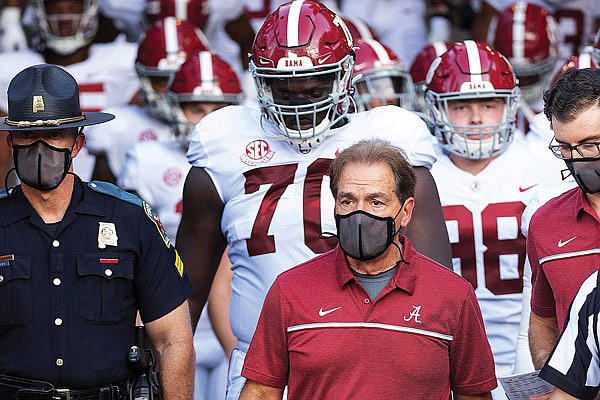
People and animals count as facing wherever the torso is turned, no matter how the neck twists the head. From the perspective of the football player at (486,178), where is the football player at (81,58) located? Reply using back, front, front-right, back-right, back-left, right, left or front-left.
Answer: back-right

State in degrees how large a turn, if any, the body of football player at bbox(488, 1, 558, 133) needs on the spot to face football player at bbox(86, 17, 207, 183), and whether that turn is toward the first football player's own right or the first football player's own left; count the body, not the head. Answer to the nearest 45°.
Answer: approximately 90° to the first football player's own right

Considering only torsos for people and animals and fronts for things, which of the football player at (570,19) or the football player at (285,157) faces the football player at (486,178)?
the football player at (570,19)

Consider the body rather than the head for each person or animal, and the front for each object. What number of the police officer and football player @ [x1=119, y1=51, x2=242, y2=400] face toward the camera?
2

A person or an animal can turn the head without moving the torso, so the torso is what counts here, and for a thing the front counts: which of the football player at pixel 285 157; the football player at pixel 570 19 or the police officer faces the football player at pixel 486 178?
the football player at pixel 570 19

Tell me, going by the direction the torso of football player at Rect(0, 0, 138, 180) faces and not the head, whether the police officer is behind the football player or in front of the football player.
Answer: in front

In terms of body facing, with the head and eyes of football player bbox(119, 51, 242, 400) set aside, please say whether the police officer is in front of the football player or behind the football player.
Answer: in front

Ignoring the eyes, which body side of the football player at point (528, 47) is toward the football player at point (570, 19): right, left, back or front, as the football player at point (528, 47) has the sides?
back

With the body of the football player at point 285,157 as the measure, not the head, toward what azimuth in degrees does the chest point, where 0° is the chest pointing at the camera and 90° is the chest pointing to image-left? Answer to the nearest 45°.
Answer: approximately 0°

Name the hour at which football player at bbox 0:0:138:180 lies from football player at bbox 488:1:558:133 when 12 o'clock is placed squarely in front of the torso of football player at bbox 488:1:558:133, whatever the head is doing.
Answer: football player at bbox 0:0:138:180 is roughly at 3 o'clock from football player at bbox 488:1:558:133.

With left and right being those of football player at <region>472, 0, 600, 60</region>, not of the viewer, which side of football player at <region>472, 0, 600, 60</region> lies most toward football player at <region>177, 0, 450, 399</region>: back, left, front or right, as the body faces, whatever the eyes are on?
front

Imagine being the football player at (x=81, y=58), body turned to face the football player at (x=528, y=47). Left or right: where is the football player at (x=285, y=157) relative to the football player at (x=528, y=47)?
right
